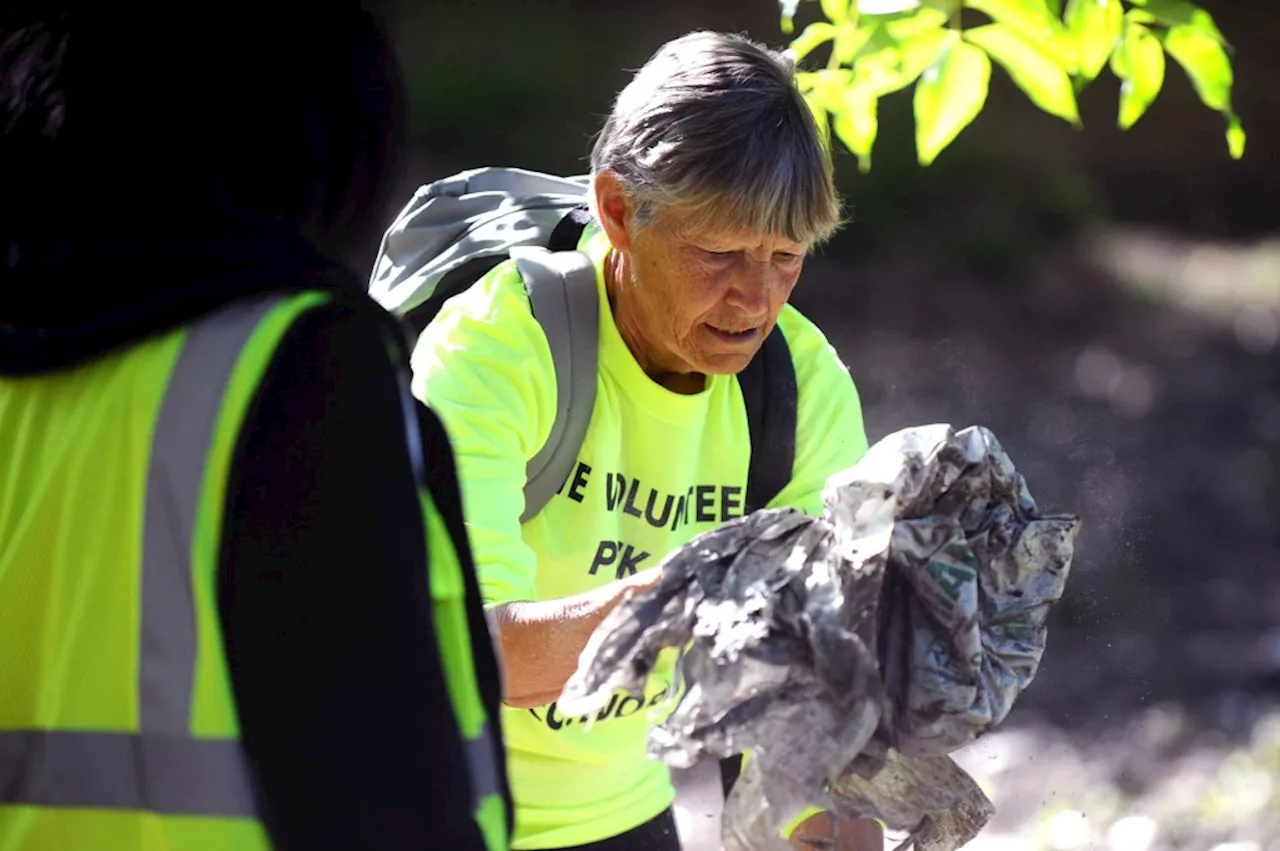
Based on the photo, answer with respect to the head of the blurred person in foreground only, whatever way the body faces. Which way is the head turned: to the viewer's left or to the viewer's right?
to the viewer's right

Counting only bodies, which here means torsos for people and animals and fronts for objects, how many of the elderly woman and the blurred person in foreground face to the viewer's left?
0

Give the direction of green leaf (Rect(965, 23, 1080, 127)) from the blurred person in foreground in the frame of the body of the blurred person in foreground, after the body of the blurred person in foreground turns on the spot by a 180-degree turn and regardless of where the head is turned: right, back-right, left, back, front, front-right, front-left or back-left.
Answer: back

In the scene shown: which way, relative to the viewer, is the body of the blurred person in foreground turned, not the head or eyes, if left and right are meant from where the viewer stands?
facing away from the viewer and to the right of the viewer

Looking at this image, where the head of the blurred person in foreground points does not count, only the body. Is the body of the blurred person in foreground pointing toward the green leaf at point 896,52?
yes

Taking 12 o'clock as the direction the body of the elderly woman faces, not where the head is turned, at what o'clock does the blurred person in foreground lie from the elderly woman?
The blurred person in foreground is roughly at 2 o'clock from the elderly woman.

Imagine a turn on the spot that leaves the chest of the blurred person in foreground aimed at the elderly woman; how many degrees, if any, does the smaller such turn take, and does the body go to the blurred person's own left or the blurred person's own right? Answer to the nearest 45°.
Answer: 0° — they already face them

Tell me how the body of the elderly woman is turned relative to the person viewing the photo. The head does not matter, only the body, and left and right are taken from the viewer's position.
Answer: facing the viewer and to the right of the viewer

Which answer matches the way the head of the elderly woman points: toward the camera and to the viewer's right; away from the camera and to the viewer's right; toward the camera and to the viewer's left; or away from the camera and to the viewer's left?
toward the camera and to the viewer's right

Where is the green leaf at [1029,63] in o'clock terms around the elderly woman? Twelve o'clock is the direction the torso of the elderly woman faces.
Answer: The green leaf is roughly at 10 o'clock from the elderly woman.
